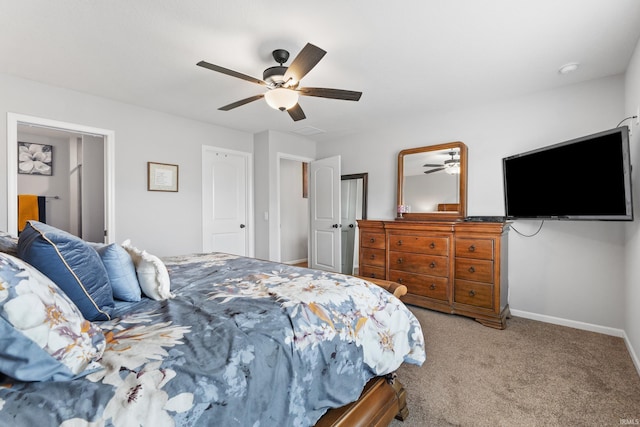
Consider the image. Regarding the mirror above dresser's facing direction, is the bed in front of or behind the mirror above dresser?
in front

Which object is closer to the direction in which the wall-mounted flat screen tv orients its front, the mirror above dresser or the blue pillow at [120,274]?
the blue pillow

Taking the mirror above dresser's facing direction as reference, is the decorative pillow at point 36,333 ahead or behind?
ahead

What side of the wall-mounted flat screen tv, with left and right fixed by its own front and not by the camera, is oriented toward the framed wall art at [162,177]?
front

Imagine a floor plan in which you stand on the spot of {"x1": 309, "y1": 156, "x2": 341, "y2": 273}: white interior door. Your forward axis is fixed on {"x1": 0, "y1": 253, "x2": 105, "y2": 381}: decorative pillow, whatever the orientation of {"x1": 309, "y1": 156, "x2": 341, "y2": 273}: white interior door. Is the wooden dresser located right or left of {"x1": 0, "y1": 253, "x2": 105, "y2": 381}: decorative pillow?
left

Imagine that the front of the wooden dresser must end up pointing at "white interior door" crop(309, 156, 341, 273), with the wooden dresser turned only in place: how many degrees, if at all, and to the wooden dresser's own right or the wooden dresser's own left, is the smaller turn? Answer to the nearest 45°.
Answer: approximately 90° to the wooden dresser's own right

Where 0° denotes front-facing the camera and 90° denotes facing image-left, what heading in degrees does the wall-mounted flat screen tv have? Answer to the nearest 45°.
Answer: approximately 45°

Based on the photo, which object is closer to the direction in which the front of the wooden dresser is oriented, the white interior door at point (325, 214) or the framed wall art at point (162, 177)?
the framed wall art

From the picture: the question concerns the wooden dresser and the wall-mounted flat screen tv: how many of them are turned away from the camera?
0

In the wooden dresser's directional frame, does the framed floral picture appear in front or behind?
in front

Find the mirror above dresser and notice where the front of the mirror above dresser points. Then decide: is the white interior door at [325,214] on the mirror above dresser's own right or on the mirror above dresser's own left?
on the mirror above dresser's own right

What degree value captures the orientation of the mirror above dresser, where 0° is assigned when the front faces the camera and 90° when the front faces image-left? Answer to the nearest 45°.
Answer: approximately 45°

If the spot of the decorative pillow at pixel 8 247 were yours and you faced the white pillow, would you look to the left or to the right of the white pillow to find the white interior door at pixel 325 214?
left
